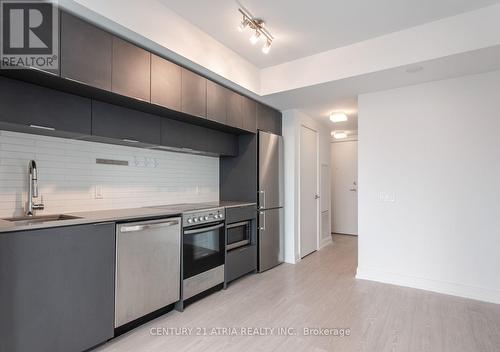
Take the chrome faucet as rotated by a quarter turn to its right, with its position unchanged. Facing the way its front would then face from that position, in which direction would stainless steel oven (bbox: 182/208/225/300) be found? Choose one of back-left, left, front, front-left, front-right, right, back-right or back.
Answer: back-left

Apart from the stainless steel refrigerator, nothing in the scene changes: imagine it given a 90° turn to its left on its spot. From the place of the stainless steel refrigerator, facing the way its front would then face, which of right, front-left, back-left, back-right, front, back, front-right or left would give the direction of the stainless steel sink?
back

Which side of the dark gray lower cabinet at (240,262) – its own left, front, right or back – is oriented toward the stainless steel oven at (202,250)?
right

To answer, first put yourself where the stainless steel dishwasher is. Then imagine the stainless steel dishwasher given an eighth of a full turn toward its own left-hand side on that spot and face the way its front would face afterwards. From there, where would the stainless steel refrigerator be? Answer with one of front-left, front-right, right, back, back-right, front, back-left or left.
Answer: front-left

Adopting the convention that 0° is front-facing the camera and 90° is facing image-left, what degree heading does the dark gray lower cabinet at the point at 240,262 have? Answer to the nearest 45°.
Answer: approximately 315°

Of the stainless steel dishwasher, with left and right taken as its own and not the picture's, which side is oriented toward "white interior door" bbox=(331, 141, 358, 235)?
left

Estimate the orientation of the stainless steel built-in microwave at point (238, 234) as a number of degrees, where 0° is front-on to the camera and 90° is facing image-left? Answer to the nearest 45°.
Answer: approximately 315°

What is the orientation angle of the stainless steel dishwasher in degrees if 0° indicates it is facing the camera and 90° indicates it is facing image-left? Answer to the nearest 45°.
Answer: approximately 315°
